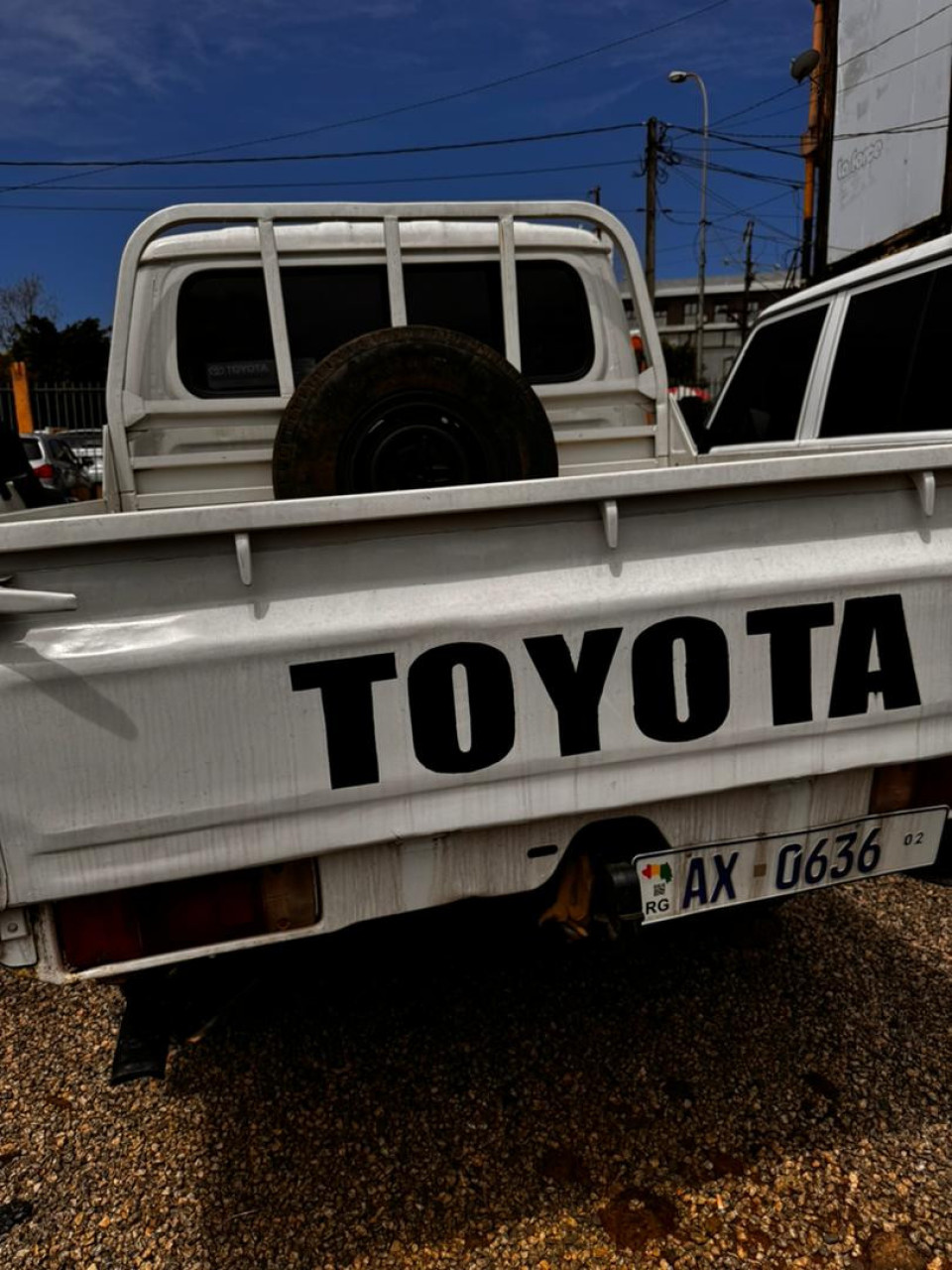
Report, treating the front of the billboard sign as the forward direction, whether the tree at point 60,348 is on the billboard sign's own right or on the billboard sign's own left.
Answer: on the billboard sign's own right

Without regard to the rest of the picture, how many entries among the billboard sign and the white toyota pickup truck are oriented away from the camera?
1

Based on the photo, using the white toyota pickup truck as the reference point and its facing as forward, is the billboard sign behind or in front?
in front

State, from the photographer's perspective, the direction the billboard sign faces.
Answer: facing the viewer and to the left of the viewer

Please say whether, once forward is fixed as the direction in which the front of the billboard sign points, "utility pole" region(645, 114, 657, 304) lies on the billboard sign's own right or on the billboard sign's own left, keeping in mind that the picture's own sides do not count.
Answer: on the billboard sign's own right

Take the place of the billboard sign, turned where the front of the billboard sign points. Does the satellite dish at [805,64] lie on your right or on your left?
on your right

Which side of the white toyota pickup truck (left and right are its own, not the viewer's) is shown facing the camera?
back

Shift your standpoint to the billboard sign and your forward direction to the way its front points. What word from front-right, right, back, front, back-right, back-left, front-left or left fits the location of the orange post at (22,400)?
front-right

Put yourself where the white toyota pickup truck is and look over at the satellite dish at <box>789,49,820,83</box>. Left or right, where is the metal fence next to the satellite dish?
left

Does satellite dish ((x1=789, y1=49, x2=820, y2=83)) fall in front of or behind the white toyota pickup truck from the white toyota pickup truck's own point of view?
in front

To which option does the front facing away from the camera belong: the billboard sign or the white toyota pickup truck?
the white toyota pickup truck
